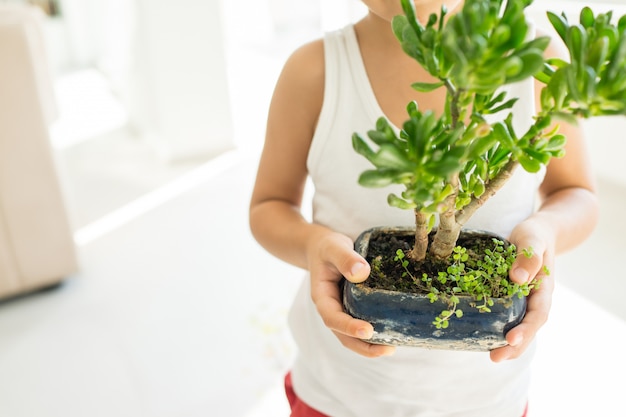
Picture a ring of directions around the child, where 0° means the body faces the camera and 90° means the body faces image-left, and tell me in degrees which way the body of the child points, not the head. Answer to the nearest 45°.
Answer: approximately 0°
